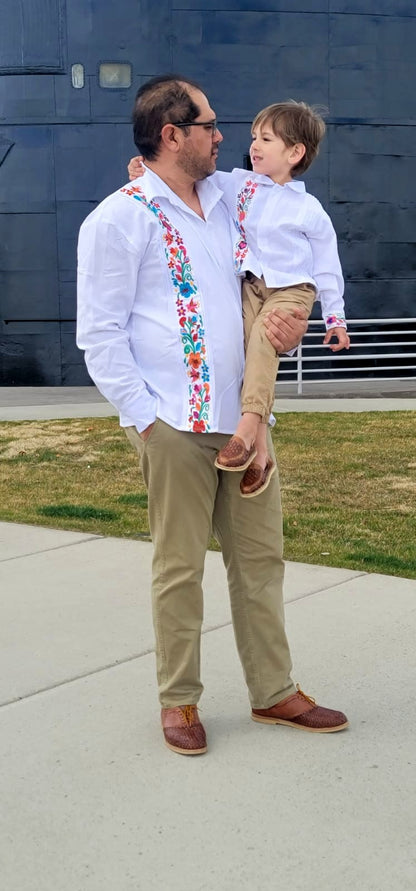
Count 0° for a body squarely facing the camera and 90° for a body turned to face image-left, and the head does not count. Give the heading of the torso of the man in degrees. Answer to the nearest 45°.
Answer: approximately 315°

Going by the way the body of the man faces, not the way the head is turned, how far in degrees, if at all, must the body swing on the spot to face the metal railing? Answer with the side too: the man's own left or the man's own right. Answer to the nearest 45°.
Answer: approximately 135° to the man's own left

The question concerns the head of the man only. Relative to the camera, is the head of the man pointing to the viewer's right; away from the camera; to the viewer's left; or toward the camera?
to the viewer's right

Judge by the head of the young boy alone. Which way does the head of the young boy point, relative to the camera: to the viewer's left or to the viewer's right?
to the viewer's left

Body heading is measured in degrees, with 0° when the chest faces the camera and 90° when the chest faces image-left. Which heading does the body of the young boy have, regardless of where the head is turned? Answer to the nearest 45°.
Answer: approximately 45°

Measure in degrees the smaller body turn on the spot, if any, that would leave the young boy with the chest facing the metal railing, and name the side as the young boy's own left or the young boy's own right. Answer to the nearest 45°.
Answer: approximately 135° to the young boy's own right
